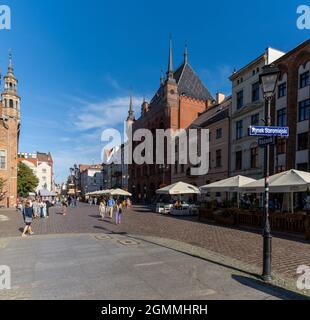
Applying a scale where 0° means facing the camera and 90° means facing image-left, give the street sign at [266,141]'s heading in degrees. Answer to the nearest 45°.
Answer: approximately 0°

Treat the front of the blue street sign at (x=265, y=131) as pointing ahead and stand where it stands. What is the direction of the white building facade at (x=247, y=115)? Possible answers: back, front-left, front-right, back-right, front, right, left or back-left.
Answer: back

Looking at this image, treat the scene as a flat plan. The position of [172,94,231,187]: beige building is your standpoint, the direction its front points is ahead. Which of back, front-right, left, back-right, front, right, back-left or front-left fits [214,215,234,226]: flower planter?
front-left

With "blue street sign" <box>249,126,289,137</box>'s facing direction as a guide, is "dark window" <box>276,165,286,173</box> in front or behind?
behind

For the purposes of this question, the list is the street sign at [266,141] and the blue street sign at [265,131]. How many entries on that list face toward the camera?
2

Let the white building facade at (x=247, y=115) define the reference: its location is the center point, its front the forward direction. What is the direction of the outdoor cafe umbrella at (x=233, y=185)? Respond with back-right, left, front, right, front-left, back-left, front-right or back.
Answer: front-left

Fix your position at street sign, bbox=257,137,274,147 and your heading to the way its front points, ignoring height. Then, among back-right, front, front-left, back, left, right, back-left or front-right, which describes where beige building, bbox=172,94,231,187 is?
back

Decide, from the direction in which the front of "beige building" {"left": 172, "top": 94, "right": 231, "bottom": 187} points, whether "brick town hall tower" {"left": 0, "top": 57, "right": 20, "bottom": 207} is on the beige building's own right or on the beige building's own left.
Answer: on the beige building's own right

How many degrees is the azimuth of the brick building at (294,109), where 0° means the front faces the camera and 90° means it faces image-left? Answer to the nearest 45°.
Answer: approximately 45°

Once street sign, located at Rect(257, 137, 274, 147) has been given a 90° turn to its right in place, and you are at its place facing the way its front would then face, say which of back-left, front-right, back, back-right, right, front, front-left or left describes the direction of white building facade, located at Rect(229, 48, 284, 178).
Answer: right

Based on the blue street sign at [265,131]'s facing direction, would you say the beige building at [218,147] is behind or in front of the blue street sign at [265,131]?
behind
